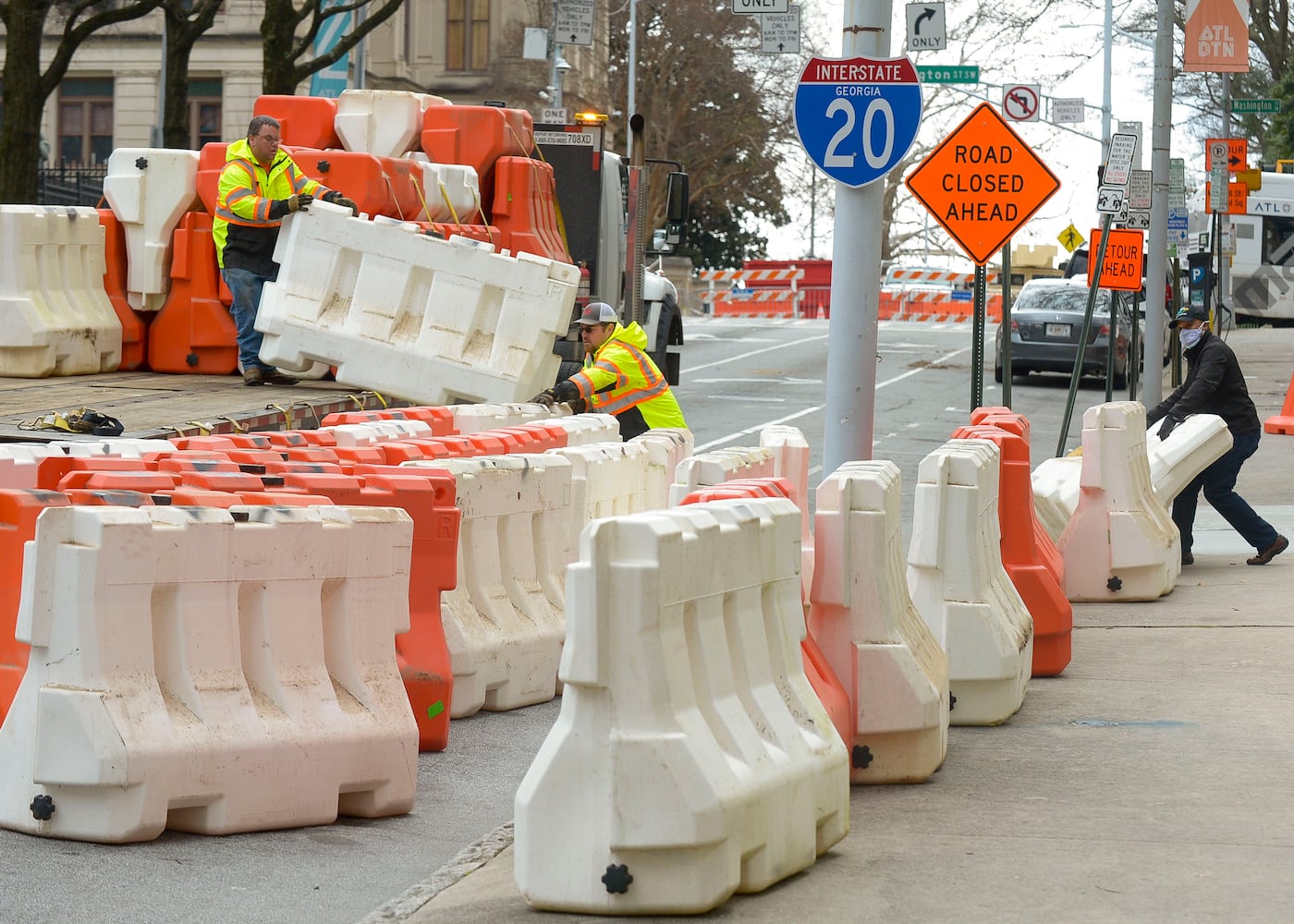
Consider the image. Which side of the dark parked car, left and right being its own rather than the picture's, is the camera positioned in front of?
back

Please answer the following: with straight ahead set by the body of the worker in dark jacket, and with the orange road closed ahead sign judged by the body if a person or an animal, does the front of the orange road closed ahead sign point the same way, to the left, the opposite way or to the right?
to the left

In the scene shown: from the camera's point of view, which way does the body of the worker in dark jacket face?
to the viewer's left

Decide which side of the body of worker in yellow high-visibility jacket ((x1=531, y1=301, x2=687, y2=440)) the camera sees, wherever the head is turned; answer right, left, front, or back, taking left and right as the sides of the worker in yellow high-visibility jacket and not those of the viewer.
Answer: left

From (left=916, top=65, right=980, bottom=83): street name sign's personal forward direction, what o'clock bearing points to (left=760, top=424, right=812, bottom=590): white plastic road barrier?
The white plastic road barrier is roughly at 12 o'clock from the street name sign.

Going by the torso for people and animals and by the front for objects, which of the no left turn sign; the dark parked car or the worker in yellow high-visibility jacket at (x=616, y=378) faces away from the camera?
the dark parked car

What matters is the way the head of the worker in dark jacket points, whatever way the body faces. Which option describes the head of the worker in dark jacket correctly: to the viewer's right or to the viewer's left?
to the viewer's left

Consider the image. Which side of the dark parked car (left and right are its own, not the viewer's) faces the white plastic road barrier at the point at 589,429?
back

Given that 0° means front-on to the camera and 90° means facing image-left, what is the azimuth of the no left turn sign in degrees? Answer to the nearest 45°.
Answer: approximately 0°

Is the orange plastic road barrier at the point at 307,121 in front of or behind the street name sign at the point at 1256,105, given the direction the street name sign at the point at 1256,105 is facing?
in front

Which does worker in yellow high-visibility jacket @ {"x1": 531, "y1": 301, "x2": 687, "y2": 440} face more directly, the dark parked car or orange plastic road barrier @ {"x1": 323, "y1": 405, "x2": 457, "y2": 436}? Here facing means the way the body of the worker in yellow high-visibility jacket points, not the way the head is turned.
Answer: the orange plastic road barrier
